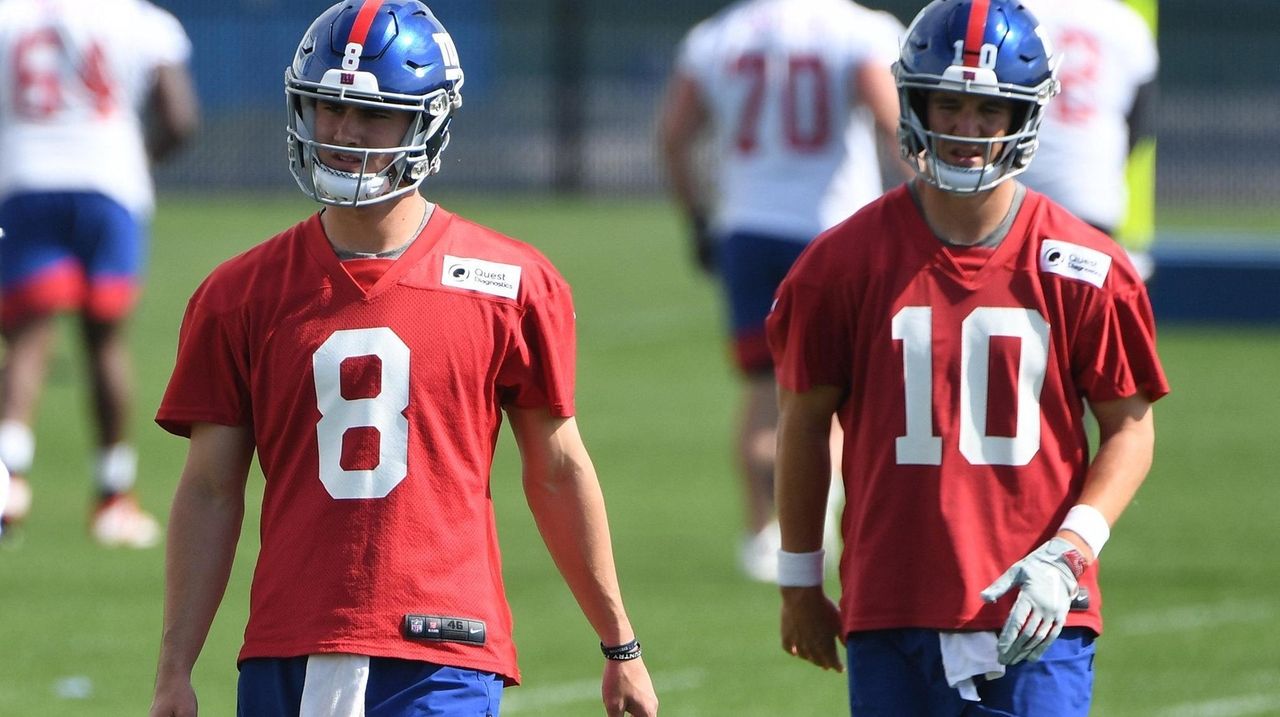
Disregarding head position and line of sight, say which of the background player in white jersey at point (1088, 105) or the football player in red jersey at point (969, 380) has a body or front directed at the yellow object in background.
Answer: the background player in white jersey

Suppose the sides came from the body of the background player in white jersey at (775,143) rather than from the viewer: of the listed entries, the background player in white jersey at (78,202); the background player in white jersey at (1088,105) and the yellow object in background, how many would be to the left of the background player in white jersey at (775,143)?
1

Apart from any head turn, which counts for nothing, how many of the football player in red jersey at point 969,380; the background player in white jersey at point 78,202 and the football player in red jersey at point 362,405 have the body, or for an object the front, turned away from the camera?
1

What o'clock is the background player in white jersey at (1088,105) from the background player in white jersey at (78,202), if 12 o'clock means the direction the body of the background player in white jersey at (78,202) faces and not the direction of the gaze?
the background player in white jersey at (1088,105) is roughly at 4 o'clock from the background player in white jersey at (78,202).

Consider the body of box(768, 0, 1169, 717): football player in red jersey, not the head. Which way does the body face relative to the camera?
toward the camera

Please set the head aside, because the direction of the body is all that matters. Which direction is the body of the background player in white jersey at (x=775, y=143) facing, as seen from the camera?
away from the camera

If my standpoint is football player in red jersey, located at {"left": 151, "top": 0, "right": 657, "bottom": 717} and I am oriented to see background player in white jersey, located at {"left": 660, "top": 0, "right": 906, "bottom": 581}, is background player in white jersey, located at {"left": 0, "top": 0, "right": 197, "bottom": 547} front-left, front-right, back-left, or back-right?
front-left

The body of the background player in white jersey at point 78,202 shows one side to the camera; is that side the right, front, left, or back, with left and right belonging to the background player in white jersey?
back

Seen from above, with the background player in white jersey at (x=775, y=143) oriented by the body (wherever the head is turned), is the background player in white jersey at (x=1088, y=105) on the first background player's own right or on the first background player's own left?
on the first background player's own right

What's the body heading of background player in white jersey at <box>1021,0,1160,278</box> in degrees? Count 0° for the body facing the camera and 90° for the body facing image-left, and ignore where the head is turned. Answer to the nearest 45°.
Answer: approximately 180°

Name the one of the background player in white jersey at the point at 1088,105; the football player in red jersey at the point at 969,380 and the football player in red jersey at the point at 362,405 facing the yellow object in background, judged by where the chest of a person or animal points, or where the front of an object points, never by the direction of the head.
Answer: the background player in white jersey

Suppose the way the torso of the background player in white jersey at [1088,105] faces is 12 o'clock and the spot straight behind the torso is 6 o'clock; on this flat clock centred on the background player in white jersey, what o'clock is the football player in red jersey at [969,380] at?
The football player in red jersey is roughly at 6 o'clock from the background player in white jersey.

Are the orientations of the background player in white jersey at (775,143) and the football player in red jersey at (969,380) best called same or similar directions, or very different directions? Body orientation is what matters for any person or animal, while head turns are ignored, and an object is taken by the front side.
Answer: very different directions

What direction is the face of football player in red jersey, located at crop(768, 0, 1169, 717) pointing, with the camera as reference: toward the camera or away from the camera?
toward the camera
